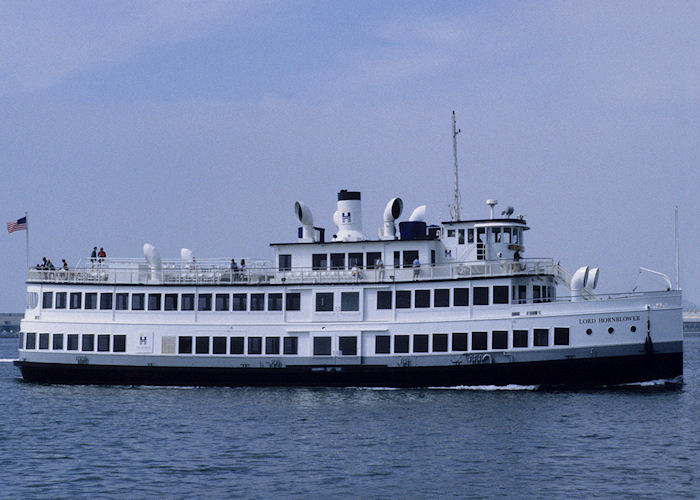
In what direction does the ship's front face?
to the viewer's right
